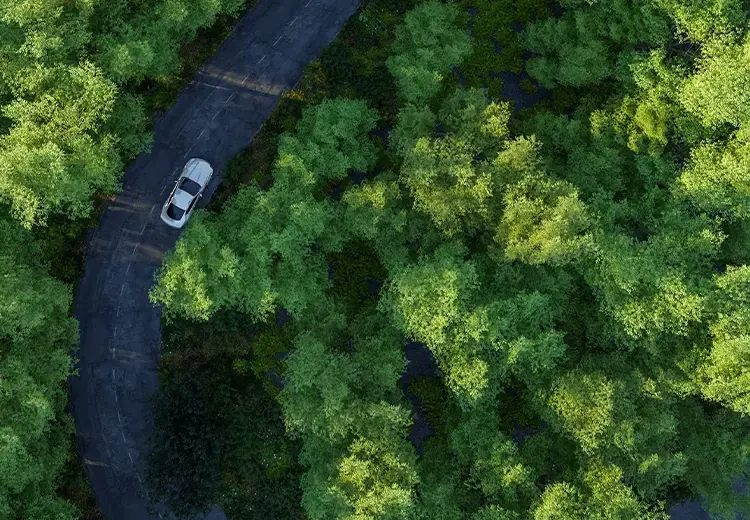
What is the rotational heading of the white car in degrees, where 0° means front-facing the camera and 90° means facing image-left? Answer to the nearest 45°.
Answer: approximately 225°
